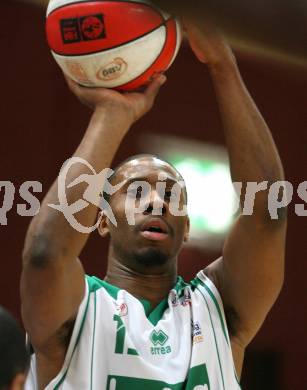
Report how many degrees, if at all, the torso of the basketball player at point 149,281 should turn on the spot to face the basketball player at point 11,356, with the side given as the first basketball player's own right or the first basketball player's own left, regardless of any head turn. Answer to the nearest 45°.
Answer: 0° — they already face them

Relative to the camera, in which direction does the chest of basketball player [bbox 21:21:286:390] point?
toward the camera

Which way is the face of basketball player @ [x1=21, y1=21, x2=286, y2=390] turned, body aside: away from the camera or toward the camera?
toward the camera
